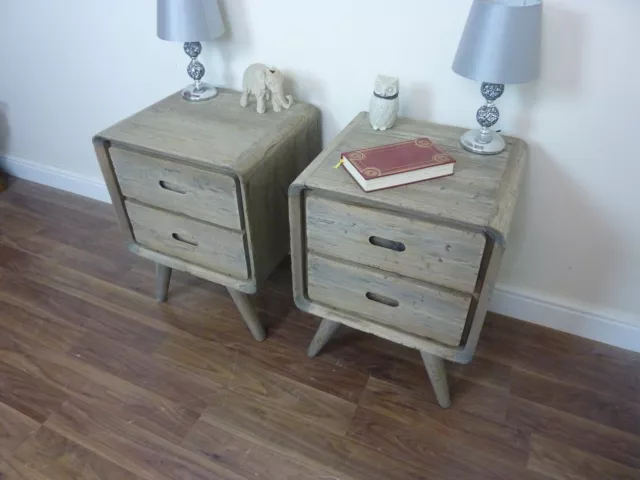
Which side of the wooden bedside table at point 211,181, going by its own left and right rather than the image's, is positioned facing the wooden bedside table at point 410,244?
left

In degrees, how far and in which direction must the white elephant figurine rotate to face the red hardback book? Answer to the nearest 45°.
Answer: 0° — it already faces it

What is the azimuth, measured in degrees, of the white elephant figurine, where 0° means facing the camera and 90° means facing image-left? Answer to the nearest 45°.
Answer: approximately 315°

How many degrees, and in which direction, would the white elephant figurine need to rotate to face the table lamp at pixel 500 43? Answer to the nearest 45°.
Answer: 0° — it already faces it

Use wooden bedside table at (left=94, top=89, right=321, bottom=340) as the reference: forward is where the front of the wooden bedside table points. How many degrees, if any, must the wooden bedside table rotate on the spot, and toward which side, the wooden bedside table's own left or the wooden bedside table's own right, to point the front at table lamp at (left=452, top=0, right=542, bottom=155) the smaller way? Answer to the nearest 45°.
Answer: approximately 90° to the wooden bedside table's own left

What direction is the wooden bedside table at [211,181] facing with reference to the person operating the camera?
facing the viewer and to the left of the viewer
